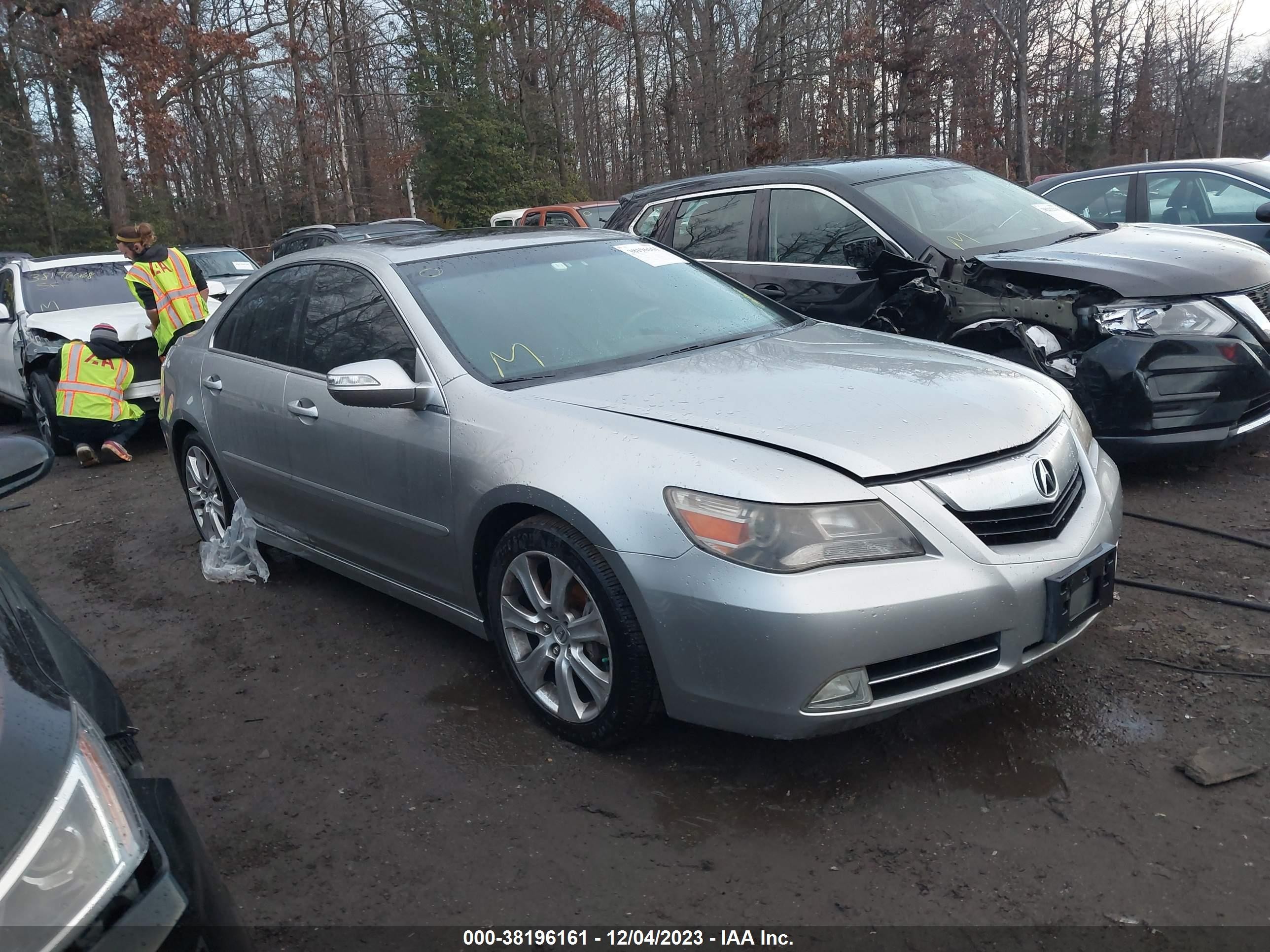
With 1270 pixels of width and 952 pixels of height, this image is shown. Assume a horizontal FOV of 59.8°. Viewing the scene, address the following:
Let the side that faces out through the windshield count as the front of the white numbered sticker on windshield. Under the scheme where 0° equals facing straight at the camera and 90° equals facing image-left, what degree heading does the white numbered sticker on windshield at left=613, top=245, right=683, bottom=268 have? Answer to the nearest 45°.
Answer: approximately 315°

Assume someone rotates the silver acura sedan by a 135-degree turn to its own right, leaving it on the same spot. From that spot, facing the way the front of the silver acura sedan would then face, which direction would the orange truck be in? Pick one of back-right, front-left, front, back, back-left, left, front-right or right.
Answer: right

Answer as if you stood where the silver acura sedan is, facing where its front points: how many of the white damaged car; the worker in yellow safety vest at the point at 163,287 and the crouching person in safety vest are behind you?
3

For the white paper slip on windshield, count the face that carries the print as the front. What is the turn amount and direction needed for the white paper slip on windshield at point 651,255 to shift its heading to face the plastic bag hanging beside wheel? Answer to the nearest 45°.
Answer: approximately 135° to its right

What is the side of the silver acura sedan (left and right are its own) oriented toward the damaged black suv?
left

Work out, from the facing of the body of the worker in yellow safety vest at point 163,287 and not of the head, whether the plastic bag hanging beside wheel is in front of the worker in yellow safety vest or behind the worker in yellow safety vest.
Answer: behind

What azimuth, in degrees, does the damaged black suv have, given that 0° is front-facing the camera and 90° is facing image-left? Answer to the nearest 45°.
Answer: approximately 315°

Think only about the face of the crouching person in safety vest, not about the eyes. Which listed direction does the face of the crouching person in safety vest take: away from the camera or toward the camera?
away from the camera

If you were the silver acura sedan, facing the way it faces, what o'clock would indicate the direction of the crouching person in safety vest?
The crouching person in safety vest is roughly at 6 o'clock from the silver acura sedan.

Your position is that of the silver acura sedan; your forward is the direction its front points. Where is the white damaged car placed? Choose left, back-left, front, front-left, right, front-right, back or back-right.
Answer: back

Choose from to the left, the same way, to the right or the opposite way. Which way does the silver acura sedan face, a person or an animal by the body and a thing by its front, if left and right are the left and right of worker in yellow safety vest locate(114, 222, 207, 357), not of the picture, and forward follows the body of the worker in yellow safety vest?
the opposite way

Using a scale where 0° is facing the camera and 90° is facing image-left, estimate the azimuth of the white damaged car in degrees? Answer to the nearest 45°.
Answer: approximately 315°

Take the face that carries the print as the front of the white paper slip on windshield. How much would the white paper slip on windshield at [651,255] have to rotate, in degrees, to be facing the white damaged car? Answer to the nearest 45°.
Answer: approximately 180°
